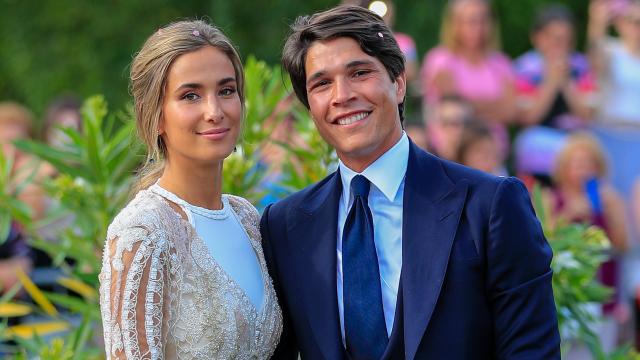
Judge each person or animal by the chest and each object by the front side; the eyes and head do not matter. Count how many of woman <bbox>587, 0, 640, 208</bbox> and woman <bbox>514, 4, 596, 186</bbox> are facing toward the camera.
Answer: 2

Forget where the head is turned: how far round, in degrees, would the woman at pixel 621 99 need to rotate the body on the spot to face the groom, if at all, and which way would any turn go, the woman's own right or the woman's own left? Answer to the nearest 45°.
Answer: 0° — they already face them

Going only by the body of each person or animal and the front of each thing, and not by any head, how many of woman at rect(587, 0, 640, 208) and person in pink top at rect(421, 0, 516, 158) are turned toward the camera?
2

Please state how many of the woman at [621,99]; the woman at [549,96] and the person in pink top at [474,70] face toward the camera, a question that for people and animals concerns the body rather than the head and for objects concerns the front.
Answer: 3

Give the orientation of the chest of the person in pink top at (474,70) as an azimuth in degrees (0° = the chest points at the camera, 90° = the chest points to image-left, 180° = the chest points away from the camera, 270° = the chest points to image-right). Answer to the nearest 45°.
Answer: approximately 0°

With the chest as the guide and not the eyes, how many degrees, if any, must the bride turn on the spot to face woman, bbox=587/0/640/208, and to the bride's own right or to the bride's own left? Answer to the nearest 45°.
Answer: approximately 90° to the bride's own left

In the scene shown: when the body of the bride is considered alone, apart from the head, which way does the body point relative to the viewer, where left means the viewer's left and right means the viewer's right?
facing the viewer and to the right of the viewer

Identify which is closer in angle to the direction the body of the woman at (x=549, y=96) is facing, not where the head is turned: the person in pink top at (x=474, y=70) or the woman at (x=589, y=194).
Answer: the woman
